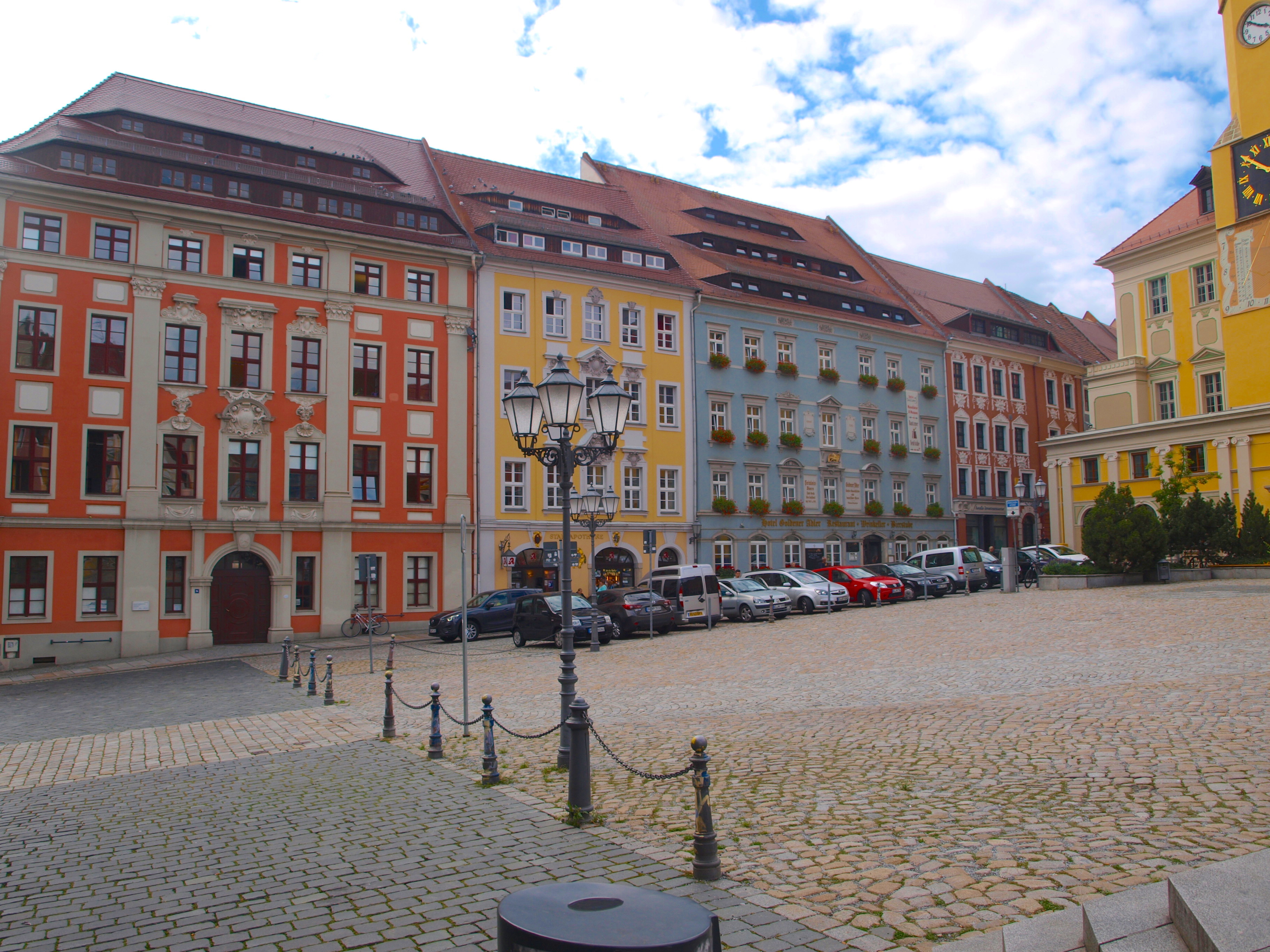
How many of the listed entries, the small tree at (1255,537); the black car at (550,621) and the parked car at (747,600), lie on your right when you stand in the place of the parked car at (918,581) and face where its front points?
2

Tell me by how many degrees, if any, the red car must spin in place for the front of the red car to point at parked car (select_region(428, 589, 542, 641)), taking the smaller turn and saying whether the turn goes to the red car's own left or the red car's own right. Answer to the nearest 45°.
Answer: approximately 90° to the red car's own right

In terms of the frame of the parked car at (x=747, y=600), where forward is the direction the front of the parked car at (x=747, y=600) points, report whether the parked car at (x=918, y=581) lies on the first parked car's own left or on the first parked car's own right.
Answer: on the first parked car's own left

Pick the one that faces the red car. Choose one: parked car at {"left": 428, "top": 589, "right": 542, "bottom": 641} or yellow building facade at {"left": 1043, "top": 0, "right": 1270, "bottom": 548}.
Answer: the yellow building facade

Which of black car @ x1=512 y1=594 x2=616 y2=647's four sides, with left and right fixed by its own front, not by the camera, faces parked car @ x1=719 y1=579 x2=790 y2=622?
left

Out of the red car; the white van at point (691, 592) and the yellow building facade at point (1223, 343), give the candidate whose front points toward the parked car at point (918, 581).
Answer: the yellow building facade
